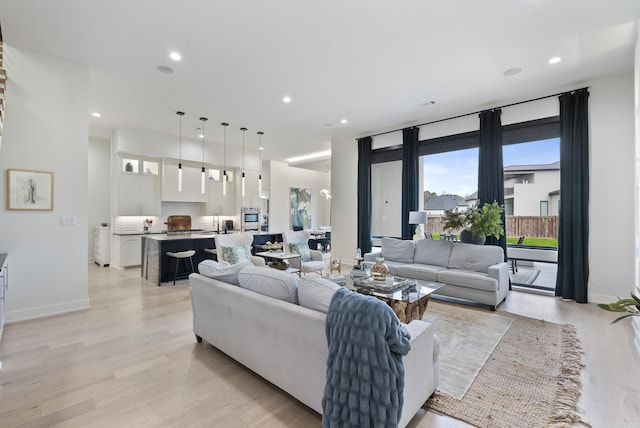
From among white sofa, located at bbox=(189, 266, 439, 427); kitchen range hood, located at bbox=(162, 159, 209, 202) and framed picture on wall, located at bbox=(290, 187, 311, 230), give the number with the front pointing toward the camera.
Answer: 2

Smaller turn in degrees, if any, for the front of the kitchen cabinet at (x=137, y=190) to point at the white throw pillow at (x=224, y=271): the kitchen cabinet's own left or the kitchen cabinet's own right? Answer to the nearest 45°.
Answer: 0° — it already faces it

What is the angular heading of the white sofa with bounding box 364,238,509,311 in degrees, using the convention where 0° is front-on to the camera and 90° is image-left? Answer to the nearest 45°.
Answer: approximately 45°

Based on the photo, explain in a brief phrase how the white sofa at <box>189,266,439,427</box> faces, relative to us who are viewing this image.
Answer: facing away from the viewer and to the right of the viewer

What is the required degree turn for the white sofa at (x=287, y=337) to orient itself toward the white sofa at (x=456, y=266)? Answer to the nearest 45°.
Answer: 0° — it already faces it

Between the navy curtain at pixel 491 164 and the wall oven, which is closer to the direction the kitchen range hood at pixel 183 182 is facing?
the navy curtain

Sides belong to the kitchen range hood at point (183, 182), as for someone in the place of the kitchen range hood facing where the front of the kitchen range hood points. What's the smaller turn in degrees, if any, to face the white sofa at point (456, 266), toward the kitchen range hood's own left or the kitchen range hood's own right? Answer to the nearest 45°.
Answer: approximately 45° to the kitchen range hood's own left

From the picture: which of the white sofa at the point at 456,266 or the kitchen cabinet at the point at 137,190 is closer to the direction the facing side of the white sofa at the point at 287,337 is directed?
the white sofa

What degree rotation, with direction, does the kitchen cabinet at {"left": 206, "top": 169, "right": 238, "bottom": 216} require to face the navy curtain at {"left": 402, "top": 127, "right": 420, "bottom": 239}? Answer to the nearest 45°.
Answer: approximately 45° to its left
